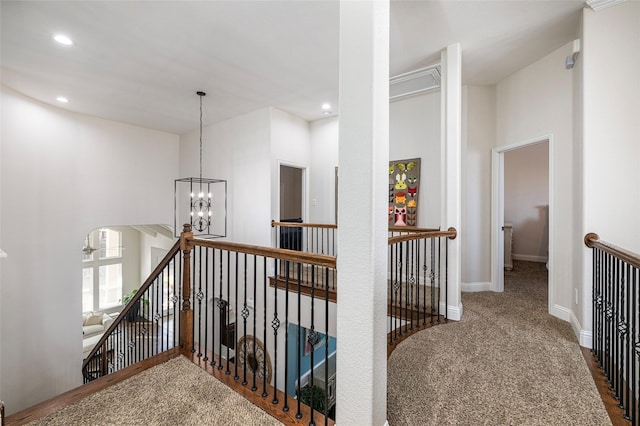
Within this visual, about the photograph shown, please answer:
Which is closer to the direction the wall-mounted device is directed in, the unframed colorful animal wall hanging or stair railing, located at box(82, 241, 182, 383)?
the stair railing

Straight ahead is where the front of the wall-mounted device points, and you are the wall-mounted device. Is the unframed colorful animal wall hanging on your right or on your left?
on your right

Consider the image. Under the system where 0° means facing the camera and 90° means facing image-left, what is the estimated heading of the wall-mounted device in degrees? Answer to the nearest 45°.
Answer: approximately 45°

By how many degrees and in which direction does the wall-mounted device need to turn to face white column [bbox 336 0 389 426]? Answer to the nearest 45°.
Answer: approximately 45° to its left

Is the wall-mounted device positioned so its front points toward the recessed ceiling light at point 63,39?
yes

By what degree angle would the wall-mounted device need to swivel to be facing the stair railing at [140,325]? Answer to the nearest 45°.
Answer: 0° — it already faces it
